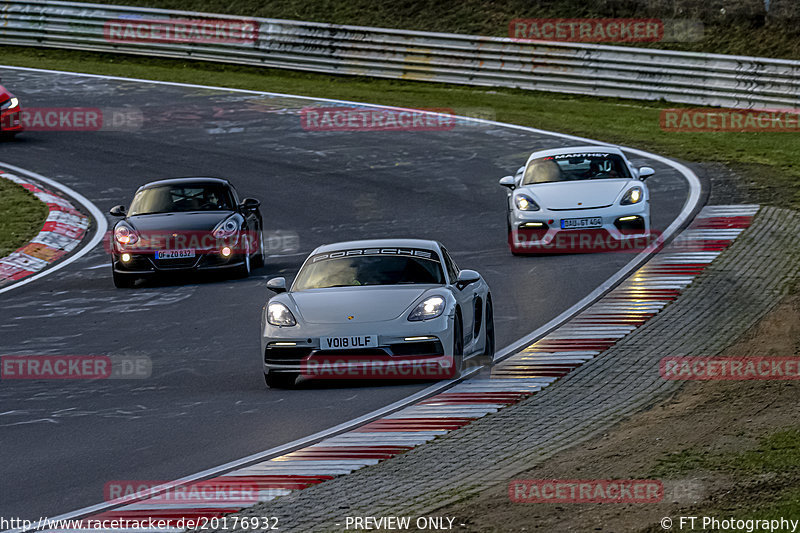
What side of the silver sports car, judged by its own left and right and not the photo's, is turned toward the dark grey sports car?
back

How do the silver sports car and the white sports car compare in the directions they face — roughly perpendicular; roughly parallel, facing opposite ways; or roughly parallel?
roughly parallel

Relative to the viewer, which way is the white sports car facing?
toward the camera

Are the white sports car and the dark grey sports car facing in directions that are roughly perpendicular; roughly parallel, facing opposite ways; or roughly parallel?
roughly parallel

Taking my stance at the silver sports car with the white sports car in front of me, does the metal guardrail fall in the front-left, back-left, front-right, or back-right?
front-left

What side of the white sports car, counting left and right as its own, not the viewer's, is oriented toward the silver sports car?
front

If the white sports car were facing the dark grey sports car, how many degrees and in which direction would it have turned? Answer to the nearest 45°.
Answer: approximately 90° to its right

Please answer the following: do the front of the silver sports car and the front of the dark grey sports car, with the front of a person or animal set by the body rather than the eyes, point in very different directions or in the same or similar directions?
same or similar directions

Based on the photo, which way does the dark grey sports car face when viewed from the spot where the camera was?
facing the viewer

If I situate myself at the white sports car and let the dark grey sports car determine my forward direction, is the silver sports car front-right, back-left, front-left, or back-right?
front-left

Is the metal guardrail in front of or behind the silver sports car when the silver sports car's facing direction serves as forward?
behind

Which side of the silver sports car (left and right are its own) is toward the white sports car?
back

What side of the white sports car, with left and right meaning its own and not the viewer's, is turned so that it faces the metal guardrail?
back

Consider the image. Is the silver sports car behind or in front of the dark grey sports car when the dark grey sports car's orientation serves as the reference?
in front

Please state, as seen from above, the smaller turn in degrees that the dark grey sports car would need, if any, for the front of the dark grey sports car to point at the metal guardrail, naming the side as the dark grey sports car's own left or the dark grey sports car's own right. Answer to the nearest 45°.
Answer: approximately 180°
